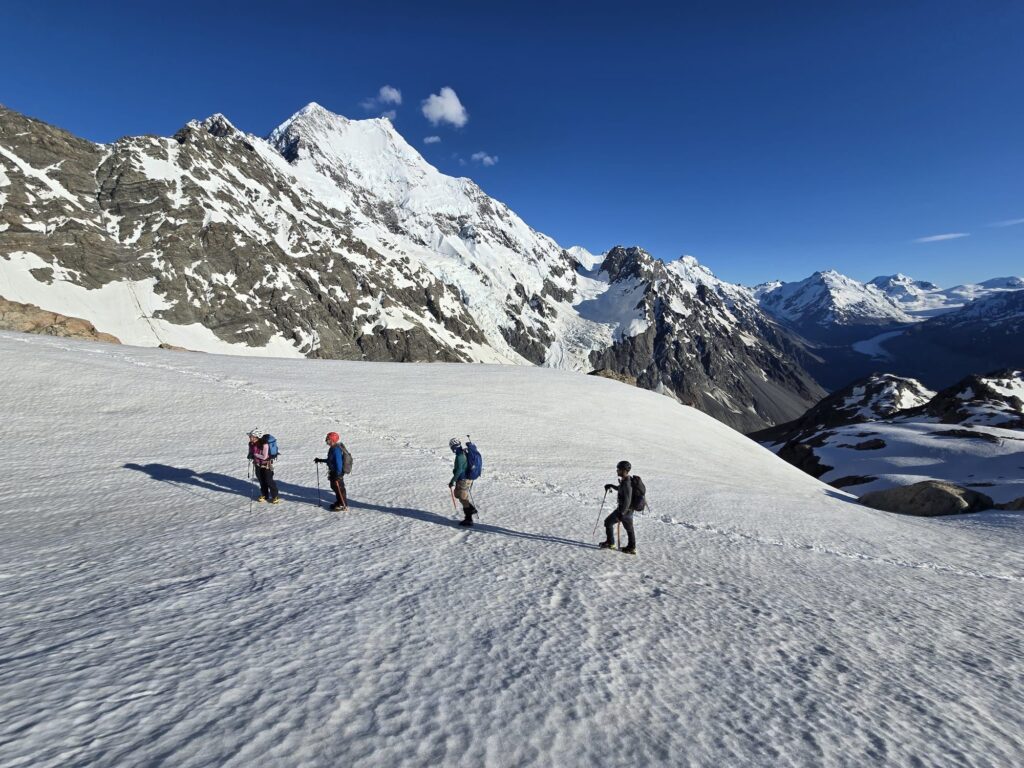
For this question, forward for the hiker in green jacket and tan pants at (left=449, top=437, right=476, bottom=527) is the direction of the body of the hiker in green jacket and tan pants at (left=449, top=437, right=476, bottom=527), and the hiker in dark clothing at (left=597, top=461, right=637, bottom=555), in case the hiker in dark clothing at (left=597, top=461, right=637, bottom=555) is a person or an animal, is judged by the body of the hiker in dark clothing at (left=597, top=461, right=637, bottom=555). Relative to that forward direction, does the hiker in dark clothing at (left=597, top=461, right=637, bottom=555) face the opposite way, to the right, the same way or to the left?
the same way

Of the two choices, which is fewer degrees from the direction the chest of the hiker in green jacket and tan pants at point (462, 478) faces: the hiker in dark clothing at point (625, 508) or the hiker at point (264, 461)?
the hiker

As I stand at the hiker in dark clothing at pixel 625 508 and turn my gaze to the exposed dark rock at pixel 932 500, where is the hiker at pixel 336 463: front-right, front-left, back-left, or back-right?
back-left

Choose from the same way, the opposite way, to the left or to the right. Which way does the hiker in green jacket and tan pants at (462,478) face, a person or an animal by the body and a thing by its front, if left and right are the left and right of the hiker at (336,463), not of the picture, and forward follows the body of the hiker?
the same way

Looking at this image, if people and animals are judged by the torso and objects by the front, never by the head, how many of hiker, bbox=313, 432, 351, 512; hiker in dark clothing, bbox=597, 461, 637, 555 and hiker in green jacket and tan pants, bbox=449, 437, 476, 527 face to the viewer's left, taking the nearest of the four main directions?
3

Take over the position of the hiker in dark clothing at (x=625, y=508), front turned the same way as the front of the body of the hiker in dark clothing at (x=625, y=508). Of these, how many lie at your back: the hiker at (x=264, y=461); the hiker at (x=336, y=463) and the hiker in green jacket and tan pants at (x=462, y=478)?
0

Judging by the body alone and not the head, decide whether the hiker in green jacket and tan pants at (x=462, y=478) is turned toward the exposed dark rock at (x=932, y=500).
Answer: no

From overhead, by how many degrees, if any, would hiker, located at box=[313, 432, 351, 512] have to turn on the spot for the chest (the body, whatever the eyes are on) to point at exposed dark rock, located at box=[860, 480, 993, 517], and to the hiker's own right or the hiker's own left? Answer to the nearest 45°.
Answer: approximately 180°

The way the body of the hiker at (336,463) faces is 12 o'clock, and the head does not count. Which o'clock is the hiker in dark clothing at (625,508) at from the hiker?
The hiker in dark clothing is roughly at 7 o'clock from the hiker.

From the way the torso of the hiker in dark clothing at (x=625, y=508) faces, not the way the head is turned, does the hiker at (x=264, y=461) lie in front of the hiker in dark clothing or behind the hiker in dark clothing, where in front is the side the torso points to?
in front

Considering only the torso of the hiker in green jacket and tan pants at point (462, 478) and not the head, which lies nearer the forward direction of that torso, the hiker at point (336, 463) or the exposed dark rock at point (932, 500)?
the hiker

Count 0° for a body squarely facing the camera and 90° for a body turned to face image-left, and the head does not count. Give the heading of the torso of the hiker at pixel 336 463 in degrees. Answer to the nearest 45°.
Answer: approximately 90°

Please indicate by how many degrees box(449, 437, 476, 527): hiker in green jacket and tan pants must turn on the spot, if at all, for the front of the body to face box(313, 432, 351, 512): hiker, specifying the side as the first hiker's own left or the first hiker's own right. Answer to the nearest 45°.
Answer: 0° — they already face them

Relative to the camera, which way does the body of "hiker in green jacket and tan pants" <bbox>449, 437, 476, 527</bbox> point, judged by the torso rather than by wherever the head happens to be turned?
to the viewer's left

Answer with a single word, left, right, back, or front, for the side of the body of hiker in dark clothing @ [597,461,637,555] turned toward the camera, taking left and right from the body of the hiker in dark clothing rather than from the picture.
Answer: left

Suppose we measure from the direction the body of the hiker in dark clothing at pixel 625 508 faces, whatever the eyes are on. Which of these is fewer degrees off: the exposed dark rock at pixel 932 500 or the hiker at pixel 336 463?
the hiker

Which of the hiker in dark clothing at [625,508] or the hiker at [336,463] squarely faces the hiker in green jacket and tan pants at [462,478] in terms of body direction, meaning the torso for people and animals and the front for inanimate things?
the hiker in dark clothing at [625,508]

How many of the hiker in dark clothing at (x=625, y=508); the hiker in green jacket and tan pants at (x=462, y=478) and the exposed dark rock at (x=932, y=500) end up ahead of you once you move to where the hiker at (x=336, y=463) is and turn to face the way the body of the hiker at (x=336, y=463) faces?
0

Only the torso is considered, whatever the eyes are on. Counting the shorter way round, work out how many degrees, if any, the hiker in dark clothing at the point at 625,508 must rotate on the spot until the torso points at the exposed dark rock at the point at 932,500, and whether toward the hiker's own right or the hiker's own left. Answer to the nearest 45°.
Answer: approximately 135° to the hiker's own right
